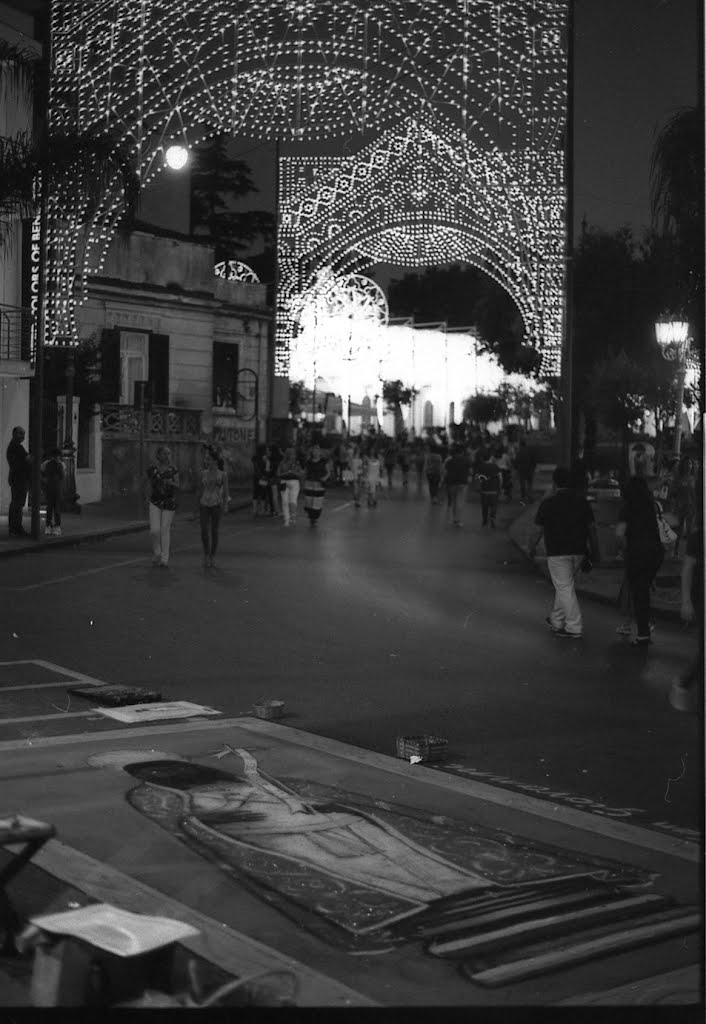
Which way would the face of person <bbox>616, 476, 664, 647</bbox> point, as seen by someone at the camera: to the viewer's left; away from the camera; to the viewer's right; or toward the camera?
away from the camera

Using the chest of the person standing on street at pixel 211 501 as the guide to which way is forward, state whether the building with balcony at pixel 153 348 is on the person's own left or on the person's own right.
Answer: on the person's own right

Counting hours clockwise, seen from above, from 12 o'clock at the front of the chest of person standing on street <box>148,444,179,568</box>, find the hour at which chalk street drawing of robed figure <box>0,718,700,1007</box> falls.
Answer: The chalk street drawing of robed figure is roughly at 12 o'clock from the person standing on street.

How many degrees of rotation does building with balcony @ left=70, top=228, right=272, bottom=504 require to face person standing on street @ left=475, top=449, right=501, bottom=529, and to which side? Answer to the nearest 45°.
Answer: approximately 45° to its left

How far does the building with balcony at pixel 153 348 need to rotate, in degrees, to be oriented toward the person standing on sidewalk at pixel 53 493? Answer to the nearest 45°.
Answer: approximately 45° to its right

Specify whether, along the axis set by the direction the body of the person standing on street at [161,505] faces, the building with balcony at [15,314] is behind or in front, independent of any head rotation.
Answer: behind

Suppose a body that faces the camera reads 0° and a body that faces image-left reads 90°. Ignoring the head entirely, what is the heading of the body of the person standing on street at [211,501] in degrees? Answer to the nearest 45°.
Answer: approximately 45°

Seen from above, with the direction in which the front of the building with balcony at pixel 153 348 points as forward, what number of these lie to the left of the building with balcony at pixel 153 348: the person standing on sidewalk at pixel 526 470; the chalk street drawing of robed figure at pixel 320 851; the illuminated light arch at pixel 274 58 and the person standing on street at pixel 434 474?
2
